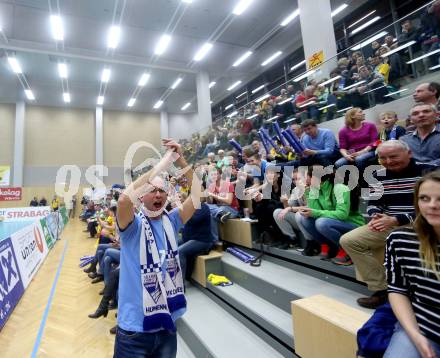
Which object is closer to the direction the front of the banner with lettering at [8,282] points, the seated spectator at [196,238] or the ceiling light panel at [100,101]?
the seated spectator

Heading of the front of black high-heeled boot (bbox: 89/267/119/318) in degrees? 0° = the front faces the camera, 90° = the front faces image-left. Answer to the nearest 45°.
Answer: approximately 90°

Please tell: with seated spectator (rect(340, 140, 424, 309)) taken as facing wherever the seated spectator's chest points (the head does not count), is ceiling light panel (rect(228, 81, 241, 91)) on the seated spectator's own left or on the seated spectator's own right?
on the seated spectator's own right

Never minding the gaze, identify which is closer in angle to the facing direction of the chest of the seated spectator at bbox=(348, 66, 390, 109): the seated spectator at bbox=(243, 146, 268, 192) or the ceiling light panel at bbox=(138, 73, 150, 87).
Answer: the seated spectator

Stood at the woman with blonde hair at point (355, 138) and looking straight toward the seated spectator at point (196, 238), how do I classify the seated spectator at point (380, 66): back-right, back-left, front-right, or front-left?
back-right

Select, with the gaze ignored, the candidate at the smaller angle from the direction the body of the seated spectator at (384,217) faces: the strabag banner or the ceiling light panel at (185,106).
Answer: the strabag banner

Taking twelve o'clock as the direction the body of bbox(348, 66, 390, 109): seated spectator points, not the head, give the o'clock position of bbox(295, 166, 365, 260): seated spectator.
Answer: bbox(295, 166, 365, 260): seated spectator is roughly at 11 o'clock from bbox(348, 66, 390, 109): seated spectator.

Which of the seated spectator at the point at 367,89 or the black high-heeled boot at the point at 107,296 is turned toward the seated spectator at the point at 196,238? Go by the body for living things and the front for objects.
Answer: the seated spectator at the point at 367,89

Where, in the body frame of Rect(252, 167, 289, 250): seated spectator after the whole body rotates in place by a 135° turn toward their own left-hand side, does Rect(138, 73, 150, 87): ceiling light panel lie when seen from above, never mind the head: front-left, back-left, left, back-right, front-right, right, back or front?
back-left

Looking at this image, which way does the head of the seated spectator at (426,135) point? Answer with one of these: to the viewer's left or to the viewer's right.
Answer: to the viewer's left
